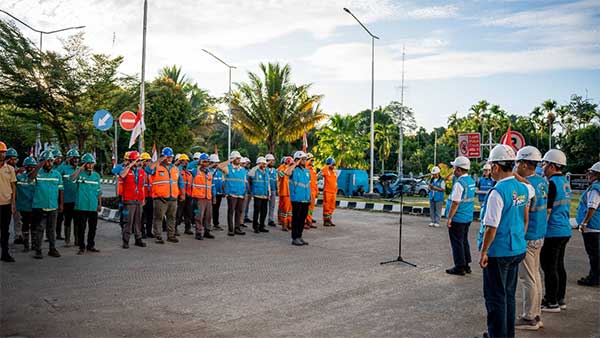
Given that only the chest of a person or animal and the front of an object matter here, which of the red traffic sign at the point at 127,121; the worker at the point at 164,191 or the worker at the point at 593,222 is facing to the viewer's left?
the worker at the point at 593,222

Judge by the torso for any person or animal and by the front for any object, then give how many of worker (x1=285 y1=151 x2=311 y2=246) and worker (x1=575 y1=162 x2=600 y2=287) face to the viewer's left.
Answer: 1

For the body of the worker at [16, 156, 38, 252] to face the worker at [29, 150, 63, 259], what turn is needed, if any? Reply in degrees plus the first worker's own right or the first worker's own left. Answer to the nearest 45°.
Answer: approximately 45° to the first worker's own right

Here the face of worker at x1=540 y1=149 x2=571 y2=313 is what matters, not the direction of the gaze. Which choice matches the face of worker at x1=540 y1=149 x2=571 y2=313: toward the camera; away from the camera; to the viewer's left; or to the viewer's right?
to the viewer's left

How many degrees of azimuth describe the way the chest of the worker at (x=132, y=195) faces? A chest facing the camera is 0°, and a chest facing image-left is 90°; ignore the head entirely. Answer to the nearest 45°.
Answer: approximately 315°

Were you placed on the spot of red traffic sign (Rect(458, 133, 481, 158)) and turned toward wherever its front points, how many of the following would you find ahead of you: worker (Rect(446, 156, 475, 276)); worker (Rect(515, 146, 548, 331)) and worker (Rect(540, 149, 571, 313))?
3

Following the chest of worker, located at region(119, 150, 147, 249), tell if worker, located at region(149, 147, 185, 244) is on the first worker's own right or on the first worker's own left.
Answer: on the first worker's own left

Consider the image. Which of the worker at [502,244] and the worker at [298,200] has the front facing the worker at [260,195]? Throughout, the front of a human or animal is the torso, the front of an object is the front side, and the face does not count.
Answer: the worker at [502,244]

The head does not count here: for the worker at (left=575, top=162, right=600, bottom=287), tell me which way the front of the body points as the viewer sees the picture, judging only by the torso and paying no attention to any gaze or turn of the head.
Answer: to the viewer's left

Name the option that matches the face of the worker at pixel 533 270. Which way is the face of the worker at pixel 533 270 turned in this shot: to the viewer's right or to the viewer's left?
to the viewer's left

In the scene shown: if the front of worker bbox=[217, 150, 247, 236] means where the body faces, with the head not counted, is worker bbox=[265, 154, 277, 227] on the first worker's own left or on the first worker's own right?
on the first worker's own left

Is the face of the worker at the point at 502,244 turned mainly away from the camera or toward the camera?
away from the camera

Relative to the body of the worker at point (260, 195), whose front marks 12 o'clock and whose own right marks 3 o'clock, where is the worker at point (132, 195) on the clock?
the worker at point (132, 195) is roughly at 3 o'clock from the worker at point (260, 195).
